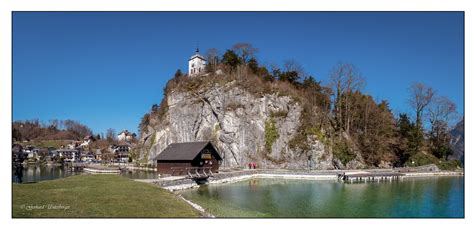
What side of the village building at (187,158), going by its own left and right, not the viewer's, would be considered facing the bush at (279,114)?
left

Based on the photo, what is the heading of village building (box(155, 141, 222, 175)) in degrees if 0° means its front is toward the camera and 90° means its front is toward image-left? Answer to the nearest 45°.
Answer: approximately 315°

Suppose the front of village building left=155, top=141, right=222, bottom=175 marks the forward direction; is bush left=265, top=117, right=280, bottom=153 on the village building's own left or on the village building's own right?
on the village building's own left

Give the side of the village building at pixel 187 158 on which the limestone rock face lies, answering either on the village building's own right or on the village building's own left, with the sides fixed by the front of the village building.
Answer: on the village building's own left

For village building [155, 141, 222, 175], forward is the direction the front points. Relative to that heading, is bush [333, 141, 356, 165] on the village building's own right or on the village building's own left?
on the village building's own left
